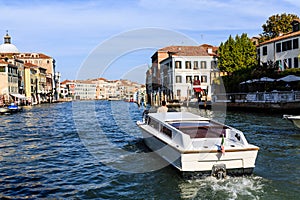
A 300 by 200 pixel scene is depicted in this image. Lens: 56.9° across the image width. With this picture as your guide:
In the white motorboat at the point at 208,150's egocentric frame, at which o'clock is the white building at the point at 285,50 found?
The white building is roughly at 2 o'clock from the white motorboat.

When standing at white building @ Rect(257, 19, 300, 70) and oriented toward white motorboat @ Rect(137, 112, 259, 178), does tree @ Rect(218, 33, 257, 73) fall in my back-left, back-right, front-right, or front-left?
back-right

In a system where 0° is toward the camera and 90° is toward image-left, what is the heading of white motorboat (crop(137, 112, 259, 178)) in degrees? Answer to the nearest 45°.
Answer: approximately 135°

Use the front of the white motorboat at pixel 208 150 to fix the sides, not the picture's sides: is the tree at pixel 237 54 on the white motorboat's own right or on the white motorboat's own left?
on the white motorboat's own right

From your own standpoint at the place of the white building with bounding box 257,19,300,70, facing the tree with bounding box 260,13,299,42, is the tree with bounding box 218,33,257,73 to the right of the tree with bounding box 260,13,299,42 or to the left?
left

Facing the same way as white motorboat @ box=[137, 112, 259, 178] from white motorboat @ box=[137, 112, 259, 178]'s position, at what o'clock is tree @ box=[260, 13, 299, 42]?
The tree is roughly at 2 o'clock from the white motorboat.
